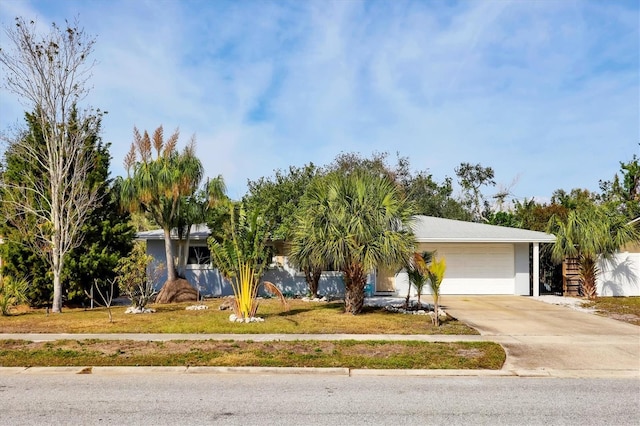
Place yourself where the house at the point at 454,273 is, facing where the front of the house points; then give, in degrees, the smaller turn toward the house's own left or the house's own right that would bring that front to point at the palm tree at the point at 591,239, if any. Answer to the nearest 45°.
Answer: approximately 45° to the house's own left

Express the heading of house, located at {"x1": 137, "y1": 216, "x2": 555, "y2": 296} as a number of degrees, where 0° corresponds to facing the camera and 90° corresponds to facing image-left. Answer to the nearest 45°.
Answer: approximately 0°

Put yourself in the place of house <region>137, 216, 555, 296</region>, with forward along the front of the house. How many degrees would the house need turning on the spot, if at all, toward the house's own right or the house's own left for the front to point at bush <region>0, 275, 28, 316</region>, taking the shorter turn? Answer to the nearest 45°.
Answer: approximately 45° to the house's own right

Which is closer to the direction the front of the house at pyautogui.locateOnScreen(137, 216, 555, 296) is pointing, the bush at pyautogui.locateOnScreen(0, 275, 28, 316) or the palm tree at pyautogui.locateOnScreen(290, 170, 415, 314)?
the palm tree

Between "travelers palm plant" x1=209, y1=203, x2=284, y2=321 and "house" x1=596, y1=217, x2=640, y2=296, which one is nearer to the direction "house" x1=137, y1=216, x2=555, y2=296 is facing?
the travelers palm plant

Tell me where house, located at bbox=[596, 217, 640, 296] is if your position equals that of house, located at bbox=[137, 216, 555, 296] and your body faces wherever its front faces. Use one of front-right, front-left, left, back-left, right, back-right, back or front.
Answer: left

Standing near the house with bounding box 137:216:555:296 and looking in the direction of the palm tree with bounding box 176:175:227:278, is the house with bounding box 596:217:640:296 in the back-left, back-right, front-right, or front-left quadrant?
back-left

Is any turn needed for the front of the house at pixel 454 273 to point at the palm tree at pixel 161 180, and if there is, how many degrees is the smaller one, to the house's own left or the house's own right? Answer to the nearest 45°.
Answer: approximately 90° to the house's own right
